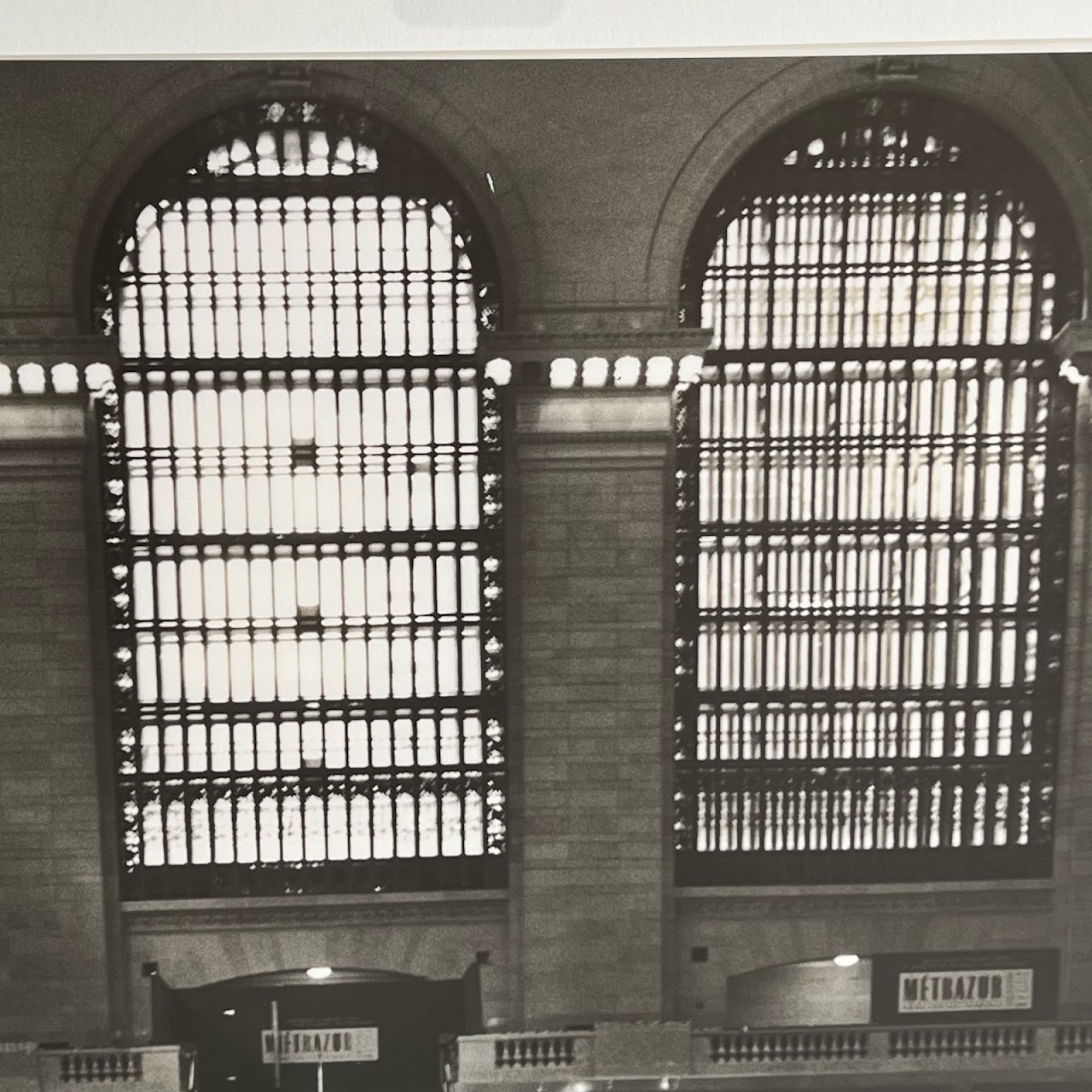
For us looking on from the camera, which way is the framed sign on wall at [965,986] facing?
facing the viewer
